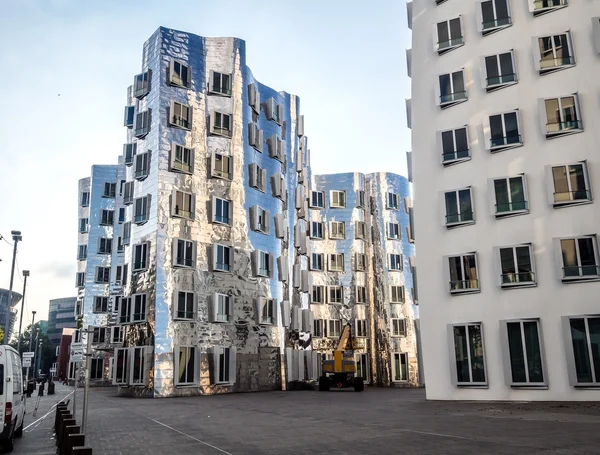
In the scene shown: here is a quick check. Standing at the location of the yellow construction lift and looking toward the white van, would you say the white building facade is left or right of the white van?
left

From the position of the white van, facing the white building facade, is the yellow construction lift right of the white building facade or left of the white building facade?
left

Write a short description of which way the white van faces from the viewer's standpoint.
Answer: facing away from the viewer and to the right of the viewer

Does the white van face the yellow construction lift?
no

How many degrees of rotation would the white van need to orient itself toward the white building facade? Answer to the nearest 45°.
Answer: approximately 45° to its right

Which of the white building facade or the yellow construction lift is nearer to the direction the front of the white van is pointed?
the yellow construction lift
